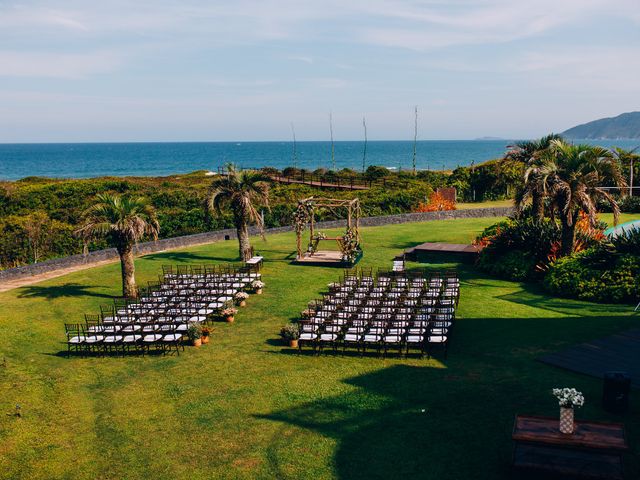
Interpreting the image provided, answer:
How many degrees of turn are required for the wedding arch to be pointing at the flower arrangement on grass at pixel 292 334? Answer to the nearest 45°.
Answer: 0° — it already faces it

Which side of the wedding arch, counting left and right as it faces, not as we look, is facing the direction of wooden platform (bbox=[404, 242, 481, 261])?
left

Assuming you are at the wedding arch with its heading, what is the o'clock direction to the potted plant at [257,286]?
The potted plant is roughly at 1 o'clock from the wedding arch.

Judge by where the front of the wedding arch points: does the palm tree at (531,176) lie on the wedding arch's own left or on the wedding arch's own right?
on the wedding arch's own left

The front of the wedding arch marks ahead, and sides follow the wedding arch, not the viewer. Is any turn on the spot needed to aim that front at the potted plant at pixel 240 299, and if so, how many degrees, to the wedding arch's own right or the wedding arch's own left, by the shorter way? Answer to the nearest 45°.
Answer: approximately 45° to the wedding arch's own right

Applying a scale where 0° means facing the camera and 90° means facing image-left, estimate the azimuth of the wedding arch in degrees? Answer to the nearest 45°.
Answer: approximately 0°

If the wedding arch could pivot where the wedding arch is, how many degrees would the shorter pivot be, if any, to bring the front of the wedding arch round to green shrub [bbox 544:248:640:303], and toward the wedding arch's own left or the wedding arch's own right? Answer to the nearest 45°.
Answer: approximately 45° to the wedding arch's own left

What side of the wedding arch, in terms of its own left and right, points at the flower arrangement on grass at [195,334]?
front

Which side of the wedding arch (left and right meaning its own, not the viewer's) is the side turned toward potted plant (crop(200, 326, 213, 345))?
front

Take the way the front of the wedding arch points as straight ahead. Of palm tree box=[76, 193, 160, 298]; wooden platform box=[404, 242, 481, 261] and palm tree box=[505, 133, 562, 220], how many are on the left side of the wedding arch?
2

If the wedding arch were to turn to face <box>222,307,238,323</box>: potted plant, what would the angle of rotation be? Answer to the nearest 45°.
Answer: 0° — it already faces it

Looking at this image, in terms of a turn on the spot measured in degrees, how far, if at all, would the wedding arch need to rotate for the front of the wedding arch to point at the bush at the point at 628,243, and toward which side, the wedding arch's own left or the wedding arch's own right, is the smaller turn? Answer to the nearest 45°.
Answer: approximately 45° to the wedding arch's own left

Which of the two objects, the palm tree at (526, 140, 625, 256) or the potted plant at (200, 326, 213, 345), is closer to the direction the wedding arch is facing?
the potted plant
